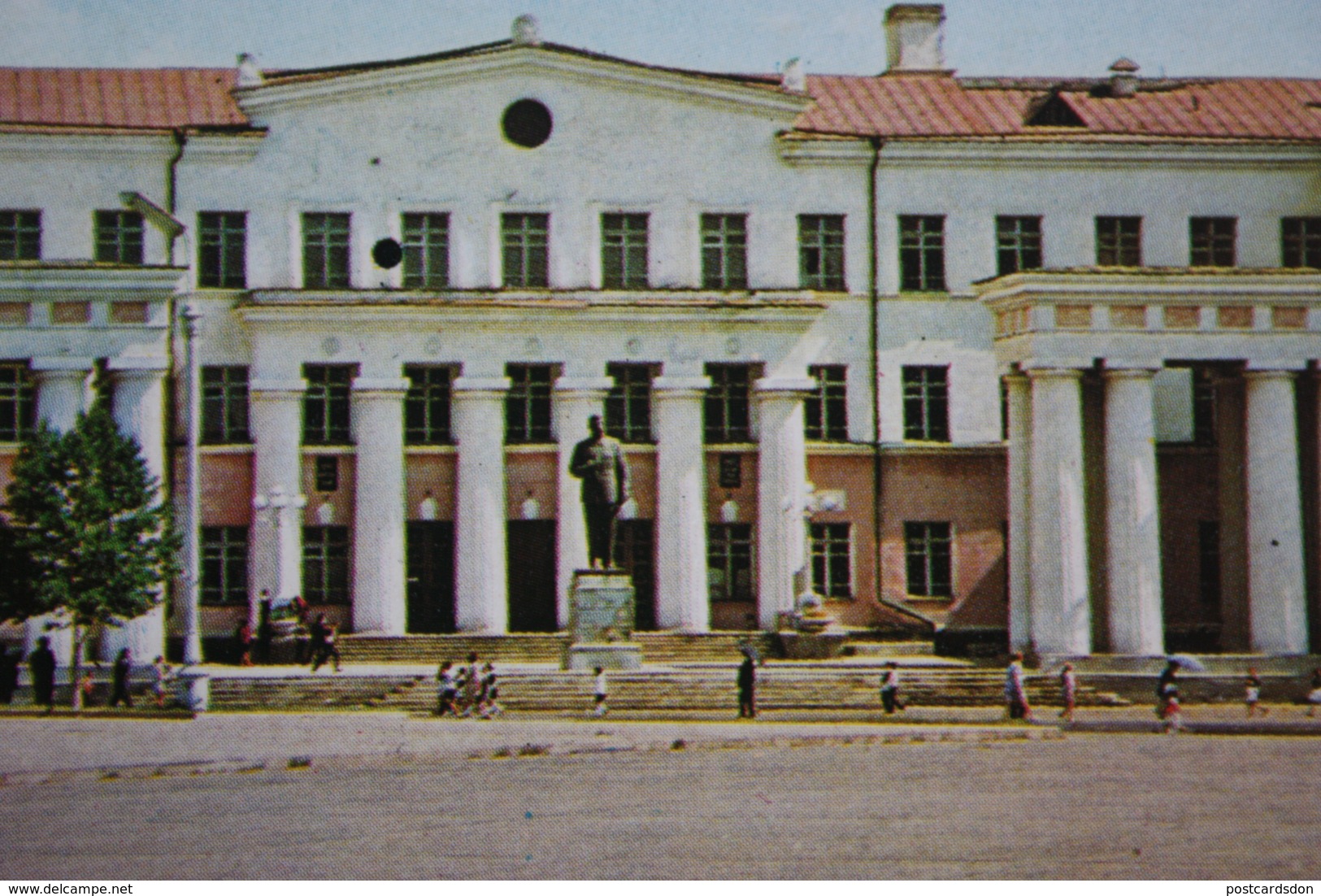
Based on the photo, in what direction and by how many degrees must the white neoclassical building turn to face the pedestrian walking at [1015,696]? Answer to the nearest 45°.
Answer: approximately 45° to its left

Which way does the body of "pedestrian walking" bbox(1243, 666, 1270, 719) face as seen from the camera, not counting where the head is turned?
to the viewer's left

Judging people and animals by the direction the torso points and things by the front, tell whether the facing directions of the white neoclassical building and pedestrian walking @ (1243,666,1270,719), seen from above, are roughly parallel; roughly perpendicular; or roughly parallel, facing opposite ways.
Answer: roughly perpendicular

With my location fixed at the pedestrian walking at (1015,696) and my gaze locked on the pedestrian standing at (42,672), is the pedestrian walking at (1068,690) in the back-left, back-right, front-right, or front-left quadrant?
back-right

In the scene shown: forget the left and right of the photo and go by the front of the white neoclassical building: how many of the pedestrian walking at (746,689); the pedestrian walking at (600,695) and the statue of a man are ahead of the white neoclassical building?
3

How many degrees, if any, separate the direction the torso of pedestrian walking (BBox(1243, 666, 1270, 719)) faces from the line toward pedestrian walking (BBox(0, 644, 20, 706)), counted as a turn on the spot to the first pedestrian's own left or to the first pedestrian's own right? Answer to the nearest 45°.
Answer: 0° — they already face them

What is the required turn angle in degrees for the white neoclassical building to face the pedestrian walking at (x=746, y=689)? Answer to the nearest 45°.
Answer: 0° — it already faces them

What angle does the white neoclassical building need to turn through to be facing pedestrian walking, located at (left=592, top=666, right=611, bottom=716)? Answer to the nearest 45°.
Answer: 0° — it already faces them

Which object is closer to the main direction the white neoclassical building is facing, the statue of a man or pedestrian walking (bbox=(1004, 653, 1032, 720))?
the statue of a man
